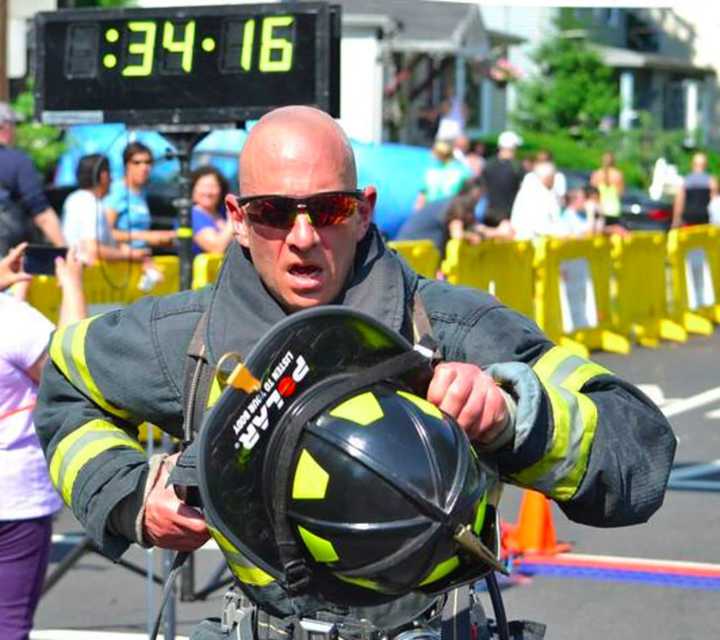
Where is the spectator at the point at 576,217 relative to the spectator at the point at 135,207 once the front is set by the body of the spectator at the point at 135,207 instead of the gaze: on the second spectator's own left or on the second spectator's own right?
on the second spectator's own left

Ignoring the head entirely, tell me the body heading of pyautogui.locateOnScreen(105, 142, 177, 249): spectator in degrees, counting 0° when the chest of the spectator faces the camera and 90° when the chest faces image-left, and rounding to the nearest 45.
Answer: approximately 315°

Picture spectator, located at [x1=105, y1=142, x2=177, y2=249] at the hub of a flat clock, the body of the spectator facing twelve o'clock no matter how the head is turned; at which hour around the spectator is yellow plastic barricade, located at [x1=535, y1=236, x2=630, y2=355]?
The yellow plastic barricade is roughly at 9 o'clock from the spectator.
